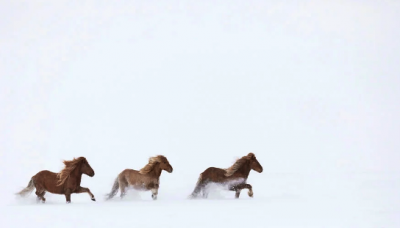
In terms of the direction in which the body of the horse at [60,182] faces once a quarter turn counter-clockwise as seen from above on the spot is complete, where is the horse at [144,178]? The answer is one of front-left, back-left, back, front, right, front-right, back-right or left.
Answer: right

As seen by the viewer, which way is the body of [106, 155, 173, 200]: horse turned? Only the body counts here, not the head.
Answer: to the viewer's right

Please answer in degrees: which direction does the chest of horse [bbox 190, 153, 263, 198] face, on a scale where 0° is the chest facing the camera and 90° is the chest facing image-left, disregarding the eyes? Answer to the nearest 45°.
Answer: approximately 270°

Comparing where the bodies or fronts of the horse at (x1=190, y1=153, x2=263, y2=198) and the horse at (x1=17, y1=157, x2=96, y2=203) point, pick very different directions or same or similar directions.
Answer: same or similar directions

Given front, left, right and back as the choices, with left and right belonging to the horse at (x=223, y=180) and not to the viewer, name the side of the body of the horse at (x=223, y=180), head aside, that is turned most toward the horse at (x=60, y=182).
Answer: back

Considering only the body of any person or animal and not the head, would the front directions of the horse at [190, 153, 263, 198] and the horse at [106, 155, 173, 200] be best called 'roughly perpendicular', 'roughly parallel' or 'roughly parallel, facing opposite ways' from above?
roughly parallel

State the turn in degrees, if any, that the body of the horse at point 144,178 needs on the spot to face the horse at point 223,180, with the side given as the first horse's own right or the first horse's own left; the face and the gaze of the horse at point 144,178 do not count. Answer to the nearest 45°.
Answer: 0° — it already faces it

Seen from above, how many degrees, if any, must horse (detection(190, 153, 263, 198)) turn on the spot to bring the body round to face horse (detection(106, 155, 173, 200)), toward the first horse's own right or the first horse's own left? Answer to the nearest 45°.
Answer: approximately 180°

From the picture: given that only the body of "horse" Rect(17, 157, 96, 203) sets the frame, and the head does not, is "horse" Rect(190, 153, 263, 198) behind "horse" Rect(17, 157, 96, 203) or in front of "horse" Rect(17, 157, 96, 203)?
in front

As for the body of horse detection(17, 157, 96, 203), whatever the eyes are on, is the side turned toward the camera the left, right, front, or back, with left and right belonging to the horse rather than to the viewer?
right
